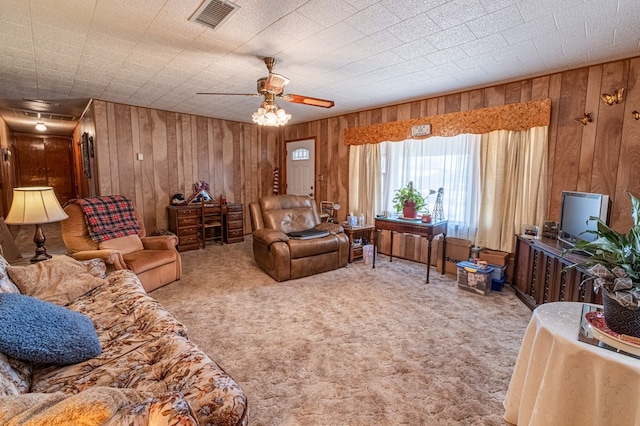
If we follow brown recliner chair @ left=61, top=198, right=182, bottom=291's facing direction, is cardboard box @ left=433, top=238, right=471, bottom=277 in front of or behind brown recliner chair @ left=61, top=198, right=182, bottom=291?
in front

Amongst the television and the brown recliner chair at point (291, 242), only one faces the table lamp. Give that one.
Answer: the television

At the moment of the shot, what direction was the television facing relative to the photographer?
facing the viewer and to the left of the viewer

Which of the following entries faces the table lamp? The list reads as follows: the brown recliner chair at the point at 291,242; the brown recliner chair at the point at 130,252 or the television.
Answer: the television

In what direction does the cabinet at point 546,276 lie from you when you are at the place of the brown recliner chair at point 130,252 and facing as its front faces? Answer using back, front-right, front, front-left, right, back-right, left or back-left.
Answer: front

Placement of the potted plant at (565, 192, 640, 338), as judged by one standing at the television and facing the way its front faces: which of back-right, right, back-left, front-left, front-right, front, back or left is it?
front-left

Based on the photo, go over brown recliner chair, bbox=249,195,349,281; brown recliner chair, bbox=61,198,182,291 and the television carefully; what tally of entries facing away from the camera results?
0

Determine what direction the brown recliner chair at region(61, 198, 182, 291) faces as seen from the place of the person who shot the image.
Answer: facing the viewer and to the right of the viewer

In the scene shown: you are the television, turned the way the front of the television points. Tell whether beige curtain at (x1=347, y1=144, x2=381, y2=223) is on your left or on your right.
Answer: on your right

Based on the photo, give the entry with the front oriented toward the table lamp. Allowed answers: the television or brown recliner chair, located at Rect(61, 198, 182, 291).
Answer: the television

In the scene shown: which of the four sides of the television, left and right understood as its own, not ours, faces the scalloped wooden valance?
right

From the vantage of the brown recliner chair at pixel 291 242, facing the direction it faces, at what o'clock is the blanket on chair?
The blanket on chair is roughly at 4 o'clock from the brown recliner chair.

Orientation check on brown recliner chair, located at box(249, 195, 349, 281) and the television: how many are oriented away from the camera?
0

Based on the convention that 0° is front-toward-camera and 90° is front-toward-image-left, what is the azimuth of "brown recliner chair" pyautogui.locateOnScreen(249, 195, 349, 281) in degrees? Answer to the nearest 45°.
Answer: approximately 315°

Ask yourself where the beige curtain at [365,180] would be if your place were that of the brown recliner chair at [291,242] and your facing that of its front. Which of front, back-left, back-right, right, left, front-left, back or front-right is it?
left

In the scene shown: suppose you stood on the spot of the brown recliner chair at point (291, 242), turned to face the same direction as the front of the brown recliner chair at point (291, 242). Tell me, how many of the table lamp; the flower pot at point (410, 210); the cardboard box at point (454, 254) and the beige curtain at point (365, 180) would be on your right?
1
